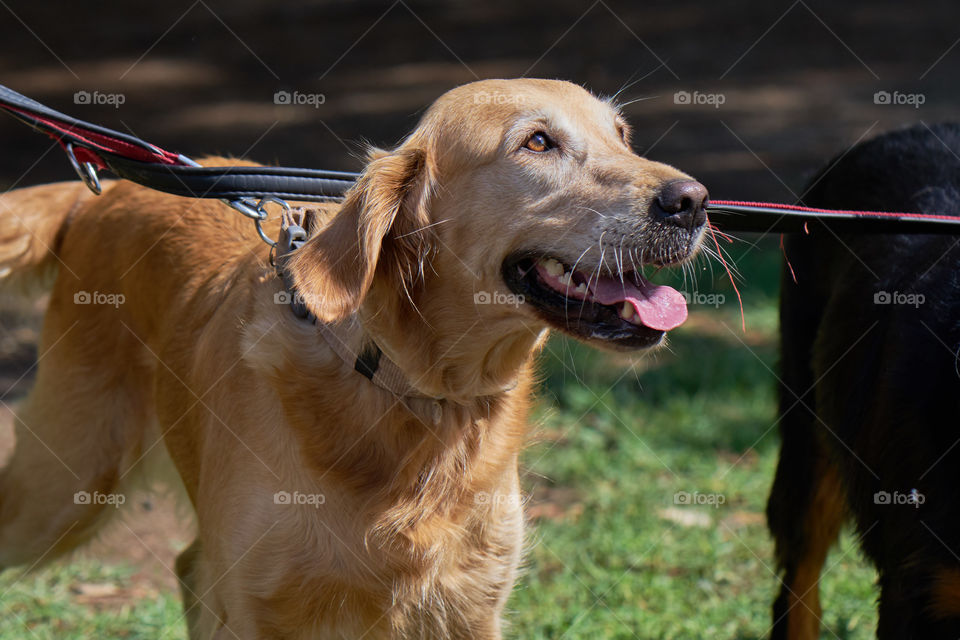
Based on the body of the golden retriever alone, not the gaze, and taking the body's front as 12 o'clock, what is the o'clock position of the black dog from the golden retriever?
The black dog is roughly at 10 o'clock from the golden retriever.

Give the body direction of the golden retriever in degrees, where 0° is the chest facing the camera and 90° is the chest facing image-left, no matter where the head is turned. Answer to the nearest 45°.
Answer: approximately 315°
